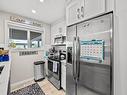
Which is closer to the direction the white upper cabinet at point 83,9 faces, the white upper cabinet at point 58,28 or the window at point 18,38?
the window

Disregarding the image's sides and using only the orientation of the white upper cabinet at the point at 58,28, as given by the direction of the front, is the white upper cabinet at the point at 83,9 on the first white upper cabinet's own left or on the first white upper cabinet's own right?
on the first white upper cabinet's own left

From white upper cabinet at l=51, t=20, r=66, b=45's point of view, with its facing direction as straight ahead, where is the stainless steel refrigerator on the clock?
The stainless steel refrigerator is roughly at 10 o'clock from the white upper cabinet.

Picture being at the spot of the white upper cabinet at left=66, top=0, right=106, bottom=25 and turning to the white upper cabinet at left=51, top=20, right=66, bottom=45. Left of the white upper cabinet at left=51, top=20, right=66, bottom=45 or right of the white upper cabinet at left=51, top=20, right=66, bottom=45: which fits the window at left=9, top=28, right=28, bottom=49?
left

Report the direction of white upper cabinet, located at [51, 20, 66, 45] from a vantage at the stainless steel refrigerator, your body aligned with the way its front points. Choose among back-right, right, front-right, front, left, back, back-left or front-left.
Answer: right

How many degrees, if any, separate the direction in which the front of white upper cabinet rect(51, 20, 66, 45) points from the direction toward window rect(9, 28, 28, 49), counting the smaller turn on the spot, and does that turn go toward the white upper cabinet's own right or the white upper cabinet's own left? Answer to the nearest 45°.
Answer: approximately 45° to the white upper cabinet's own right

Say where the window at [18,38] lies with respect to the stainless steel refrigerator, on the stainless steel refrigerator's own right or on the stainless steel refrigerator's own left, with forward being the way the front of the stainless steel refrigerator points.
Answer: on the stainless steel refrigerator's own right

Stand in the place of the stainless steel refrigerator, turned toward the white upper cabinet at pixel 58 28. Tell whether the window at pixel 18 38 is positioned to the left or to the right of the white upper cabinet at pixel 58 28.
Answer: left
